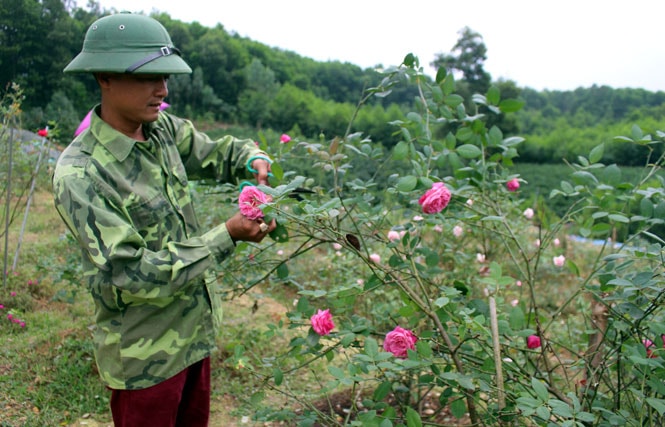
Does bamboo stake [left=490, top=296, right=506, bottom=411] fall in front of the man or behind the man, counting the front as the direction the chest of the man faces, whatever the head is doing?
in front

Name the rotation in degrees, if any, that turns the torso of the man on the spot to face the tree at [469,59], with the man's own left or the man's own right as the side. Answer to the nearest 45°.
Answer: approximately 90° to the man's own left

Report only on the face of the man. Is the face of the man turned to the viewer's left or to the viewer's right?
to the viewer's right

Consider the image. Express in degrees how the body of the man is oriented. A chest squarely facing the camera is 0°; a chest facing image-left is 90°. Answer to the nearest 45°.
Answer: approximately 315°

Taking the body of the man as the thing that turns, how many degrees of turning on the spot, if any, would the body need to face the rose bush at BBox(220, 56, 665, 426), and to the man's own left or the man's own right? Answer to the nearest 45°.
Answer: approximately 45° to the man's own left

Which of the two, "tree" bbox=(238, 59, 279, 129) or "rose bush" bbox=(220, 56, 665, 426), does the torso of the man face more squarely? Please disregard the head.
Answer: the rose bush
